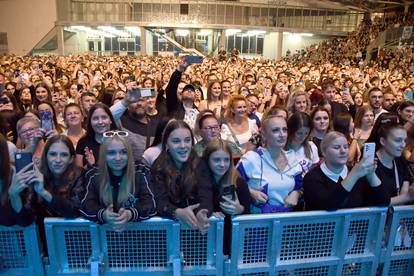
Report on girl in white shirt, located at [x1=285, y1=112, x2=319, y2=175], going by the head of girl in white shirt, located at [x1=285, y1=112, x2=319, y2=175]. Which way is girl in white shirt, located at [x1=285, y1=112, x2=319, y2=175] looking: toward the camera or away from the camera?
toward the camera

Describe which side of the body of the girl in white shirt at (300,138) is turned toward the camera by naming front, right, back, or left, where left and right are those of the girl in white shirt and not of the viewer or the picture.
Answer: front

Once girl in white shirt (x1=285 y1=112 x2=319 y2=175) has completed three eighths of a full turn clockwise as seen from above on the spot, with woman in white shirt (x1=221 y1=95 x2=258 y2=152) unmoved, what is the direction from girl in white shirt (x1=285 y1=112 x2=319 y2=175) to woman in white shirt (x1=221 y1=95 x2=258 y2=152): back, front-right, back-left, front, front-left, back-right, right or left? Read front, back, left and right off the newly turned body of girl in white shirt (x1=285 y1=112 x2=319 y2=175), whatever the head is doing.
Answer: front

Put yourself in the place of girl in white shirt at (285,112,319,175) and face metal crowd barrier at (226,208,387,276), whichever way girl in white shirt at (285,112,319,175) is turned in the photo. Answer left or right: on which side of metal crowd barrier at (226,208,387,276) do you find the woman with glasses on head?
right

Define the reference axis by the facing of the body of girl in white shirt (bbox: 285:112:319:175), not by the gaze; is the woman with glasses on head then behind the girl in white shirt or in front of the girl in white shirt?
in front

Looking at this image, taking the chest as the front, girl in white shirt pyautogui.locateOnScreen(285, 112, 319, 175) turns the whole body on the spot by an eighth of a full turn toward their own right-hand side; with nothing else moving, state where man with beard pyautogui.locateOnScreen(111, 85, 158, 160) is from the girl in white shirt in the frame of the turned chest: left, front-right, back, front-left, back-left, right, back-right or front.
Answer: front-right

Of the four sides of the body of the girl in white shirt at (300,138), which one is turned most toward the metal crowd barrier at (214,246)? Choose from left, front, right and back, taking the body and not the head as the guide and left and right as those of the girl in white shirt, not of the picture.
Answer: front

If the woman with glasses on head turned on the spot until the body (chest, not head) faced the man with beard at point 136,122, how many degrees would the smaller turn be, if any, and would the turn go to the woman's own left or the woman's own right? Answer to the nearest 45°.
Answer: approximately 180°

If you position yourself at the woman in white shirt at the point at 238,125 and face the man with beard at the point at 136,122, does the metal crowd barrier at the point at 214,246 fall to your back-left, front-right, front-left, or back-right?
front-left

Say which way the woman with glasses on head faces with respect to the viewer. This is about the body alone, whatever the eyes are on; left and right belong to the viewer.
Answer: facing the viewer

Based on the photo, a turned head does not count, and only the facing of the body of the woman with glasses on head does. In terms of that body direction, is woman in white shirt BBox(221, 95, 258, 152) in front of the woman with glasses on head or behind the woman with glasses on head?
behind

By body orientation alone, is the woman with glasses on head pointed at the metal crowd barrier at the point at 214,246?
no

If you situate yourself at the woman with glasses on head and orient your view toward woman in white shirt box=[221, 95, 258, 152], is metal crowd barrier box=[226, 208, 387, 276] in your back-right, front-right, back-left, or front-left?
front-right

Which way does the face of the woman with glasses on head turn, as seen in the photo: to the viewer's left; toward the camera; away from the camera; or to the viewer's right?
toward the camera

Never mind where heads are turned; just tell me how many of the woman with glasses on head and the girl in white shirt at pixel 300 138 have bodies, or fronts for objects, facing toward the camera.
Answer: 2
